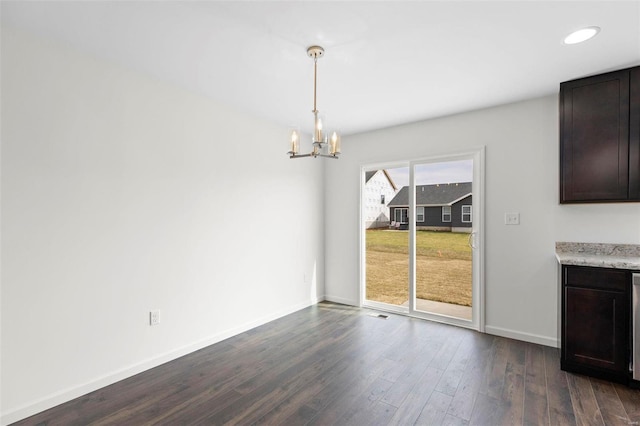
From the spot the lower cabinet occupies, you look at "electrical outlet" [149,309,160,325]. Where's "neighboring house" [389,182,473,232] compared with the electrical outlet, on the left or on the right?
right

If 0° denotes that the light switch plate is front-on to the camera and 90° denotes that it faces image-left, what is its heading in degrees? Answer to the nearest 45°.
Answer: approximately 0°

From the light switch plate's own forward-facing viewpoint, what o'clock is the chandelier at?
The chandelier is roughly at 1 o'clock from the light switch plate.

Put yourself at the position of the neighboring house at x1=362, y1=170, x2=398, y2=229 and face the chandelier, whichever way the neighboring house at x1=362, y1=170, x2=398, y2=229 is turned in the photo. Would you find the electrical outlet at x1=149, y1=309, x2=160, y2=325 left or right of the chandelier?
right

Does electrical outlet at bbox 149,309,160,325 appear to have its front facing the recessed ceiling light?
yes

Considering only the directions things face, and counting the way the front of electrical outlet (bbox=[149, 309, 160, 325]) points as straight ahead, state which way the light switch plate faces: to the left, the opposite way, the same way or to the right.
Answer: to the right

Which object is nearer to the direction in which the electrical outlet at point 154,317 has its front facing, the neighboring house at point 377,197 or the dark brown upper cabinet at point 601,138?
the dark brown upper cabinet

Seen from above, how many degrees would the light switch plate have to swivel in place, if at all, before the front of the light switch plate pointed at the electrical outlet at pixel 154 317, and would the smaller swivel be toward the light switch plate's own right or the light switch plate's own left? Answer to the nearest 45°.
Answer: approximately 45° to the light switch plate's own right

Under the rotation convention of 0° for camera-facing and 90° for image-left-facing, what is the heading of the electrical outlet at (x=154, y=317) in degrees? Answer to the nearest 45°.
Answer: approximately 315°

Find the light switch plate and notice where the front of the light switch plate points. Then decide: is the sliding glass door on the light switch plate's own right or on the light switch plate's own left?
on the light switch plate's own right

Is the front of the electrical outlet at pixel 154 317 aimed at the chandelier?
yes

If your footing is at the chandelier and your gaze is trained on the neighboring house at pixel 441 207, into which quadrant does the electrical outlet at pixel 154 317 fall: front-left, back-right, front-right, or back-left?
back-left
